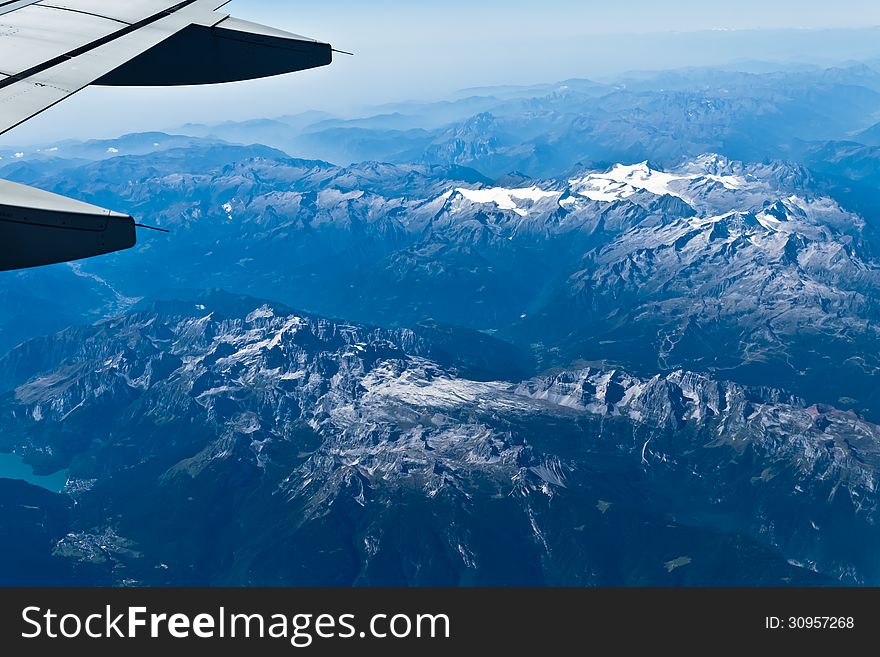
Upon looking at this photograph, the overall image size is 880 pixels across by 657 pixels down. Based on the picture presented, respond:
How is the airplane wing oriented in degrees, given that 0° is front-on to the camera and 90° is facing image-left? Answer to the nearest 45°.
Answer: approximately 90°
